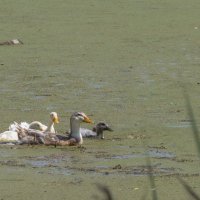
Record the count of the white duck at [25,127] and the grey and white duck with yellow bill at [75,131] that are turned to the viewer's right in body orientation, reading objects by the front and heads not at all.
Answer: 2

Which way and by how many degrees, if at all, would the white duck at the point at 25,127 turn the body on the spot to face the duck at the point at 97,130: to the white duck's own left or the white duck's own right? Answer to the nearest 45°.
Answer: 0° — it already faces it

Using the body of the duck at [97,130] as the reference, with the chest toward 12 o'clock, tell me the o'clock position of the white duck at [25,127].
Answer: The white duck is roughly at 6 o'clock from the duck.

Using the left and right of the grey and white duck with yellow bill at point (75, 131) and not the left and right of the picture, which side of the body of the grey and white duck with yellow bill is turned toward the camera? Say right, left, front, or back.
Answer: right

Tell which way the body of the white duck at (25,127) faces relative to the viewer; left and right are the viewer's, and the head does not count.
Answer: facing to the right of the viewer

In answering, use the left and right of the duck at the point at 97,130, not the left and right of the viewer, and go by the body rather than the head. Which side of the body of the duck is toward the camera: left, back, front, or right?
right
